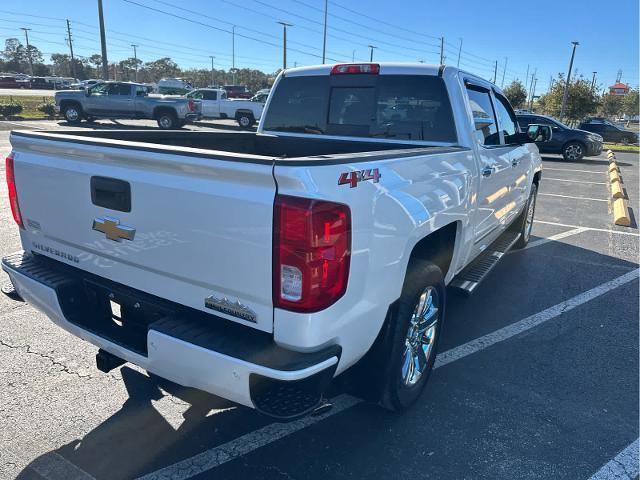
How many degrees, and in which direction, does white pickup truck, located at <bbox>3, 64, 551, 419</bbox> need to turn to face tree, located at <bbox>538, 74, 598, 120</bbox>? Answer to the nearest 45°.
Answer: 0° — it already faces it

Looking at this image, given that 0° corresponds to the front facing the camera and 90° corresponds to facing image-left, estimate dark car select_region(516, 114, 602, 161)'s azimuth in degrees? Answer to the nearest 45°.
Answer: approximately 270°

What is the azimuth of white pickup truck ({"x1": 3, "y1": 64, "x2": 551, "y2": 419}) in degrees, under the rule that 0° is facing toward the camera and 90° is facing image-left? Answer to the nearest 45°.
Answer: approximately 225°

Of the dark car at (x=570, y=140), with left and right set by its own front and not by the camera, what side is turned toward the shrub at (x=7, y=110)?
back

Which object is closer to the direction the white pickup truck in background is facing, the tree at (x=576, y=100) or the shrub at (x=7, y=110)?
the shrub

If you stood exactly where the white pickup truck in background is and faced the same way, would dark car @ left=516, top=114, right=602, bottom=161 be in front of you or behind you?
behind

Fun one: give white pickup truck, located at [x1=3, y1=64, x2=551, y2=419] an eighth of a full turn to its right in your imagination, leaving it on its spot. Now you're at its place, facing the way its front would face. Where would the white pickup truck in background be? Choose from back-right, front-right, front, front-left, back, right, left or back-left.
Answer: left

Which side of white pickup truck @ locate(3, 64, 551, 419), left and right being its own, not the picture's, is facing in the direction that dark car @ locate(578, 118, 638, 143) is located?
front

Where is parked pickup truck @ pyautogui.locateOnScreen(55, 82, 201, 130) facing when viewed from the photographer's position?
facing to the left of the viewer

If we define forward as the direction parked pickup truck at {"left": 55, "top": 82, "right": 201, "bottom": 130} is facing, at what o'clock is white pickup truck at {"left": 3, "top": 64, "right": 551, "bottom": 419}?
The white pickup truck is roughly at 9 o'clock from the parked pickup truck.

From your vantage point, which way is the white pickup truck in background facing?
to the viewer's left
